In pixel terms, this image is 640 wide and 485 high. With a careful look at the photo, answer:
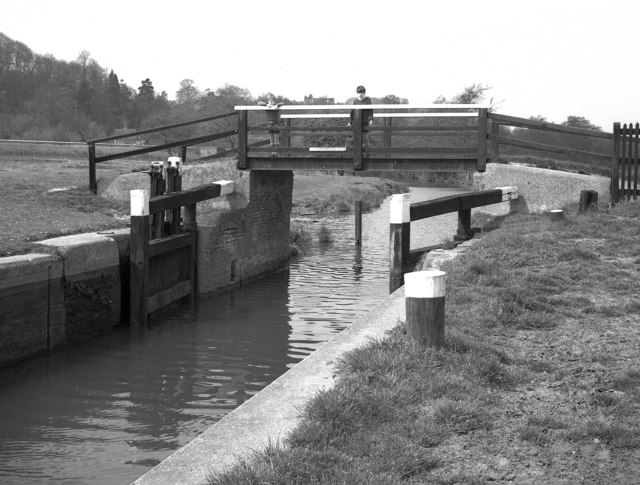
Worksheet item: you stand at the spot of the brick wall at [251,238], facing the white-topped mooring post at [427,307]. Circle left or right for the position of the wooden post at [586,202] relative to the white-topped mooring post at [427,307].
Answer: left

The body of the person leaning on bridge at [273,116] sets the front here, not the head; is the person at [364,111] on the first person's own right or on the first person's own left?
on the first person's own left

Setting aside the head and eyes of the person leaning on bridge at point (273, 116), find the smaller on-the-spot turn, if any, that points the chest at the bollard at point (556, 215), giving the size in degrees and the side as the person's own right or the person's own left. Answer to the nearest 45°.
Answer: approximately 45° to the person's own left

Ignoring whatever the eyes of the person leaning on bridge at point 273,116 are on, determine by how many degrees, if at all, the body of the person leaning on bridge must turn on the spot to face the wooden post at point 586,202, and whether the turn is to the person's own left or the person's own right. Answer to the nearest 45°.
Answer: approximately 45° to the person's own left

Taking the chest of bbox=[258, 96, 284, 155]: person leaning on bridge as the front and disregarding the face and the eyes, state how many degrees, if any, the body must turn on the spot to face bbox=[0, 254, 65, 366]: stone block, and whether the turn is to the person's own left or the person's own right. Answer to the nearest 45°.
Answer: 0° — they already face it

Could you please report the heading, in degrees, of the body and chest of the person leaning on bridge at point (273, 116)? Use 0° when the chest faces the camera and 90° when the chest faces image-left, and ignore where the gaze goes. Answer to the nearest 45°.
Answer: approximately 0°
